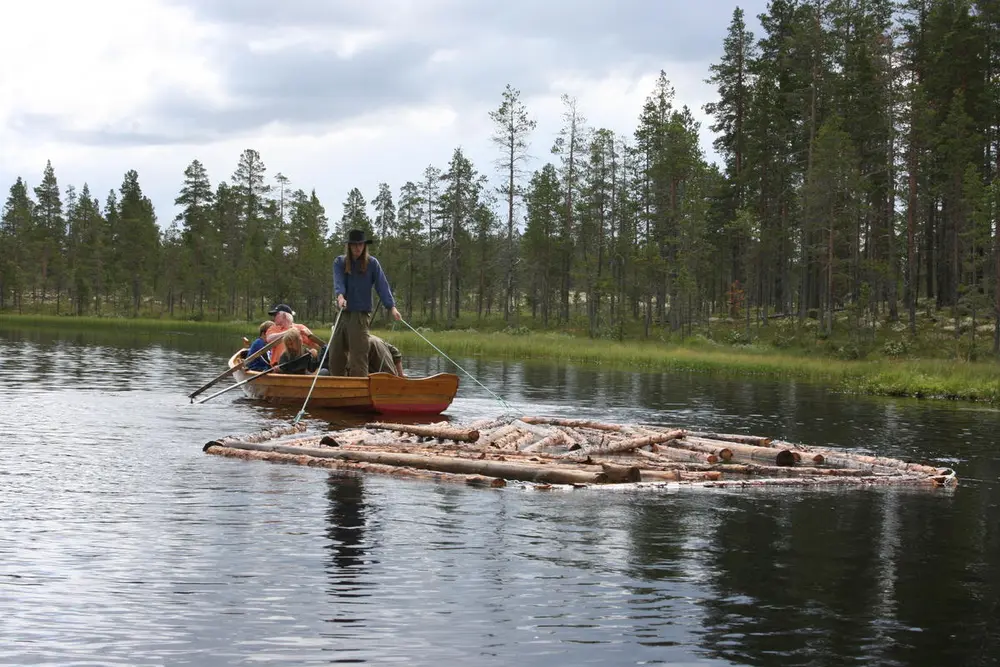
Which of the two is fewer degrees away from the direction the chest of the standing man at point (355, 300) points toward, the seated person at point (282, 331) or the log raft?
the log raft

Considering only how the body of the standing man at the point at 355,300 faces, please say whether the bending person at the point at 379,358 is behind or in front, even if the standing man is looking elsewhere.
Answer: behind

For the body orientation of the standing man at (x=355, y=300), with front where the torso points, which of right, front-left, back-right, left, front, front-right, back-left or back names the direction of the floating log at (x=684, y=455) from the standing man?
front-left

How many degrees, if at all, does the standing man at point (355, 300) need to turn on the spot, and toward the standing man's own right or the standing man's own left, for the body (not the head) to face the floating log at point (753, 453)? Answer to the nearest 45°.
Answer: approximately 45° to the standing man's own left

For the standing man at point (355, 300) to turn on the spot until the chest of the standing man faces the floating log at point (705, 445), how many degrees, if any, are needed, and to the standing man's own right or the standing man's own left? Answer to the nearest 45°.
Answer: approximately 45° to the standing man's own left

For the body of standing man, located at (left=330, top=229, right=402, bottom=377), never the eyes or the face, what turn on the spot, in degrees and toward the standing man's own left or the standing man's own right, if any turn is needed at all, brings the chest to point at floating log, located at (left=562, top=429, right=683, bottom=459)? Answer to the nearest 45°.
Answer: approximately 45° to the standing man's own left

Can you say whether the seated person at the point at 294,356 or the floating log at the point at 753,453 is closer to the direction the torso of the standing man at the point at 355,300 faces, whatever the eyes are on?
the floating log

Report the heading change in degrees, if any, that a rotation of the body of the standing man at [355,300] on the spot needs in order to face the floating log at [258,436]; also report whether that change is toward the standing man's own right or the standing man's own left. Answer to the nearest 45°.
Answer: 0° — they already face it

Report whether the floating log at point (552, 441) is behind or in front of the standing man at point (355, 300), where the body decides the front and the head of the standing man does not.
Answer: in front

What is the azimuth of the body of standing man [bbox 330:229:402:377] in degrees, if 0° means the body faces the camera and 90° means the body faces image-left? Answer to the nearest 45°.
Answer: approximately 0°

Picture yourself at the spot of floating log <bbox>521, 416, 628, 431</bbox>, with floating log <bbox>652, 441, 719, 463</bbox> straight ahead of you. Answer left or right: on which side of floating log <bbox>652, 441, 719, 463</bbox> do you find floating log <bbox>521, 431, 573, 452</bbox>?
right

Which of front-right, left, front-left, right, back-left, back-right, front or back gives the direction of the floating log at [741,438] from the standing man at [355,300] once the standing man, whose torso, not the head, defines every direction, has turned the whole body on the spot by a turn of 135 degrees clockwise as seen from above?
back
